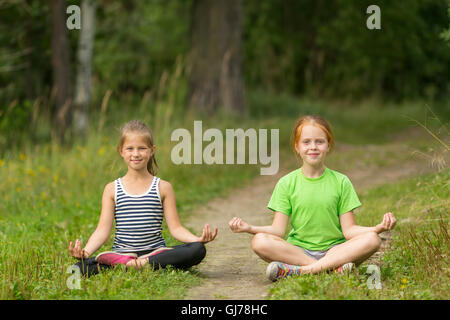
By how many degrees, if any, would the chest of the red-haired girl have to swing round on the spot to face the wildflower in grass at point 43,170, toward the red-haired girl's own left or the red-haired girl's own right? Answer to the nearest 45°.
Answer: approximately 135° to the red-haired girl's own right

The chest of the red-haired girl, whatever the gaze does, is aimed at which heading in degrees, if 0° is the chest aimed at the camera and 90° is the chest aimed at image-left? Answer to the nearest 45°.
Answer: approximately 0°

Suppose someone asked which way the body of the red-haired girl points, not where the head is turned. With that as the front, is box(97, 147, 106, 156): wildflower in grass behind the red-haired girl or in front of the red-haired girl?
behind
